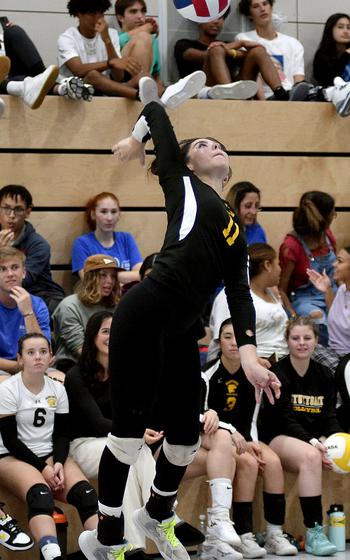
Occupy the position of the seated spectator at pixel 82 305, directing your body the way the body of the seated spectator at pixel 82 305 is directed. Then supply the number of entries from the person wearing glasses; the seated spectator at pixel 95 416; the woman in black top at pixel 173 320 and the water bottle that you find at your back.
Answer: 1

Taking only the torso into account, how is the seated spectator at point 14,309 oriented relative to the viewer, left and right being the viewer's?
facing the viewer

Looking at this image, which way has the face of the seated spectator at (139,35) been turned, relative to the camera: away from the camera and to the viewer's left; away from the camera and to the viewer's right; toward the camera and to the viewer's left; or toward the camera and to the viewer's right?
toward the camera and to the viewer's right

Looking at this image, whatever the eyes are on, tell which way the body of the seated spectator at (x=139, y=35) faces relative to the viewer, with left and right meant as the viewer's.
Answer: facing the viewer and to the right of the viewer

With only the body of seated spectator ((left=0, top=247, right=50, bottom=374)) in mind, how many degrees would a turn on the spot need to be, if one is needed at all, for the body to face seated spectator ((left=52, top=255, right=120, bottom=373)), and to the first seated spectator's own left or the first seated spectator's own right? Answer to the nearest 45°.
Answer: approximately 135° to the first seated spectator's own left

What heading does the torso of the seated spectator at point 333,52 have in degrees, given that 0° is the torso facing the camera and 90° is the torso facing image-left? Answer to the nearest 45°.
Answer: approximately 315°

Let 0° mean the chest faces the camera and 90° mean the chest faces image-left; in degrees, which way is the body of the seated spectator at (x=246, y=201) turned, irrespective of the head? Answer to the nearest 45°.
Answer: approximately 315°

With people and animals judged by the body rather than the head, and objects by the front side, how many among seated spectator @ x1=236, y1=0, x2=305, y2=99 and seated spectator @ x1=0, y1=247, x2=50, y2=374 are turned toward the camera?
2

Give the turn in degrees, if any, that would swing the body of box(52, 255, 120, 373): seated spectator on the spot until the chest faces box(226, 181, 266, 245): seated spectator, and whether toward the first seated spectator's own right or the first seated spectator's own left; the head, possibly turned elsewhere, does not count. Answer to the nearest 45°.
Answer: approximately 90° to the first seated spectator's own left

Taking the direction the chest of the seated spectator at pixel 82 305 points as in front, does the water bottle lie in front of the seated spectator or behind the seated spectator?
in front

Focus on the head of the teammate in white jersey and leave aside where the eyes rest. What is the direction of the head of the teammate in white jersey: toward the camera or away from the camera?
toward the camera

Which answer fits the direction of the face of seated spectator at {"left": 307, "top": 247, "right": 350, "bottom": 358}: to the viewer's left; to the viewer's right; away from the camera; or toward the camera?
to the viewer's left
